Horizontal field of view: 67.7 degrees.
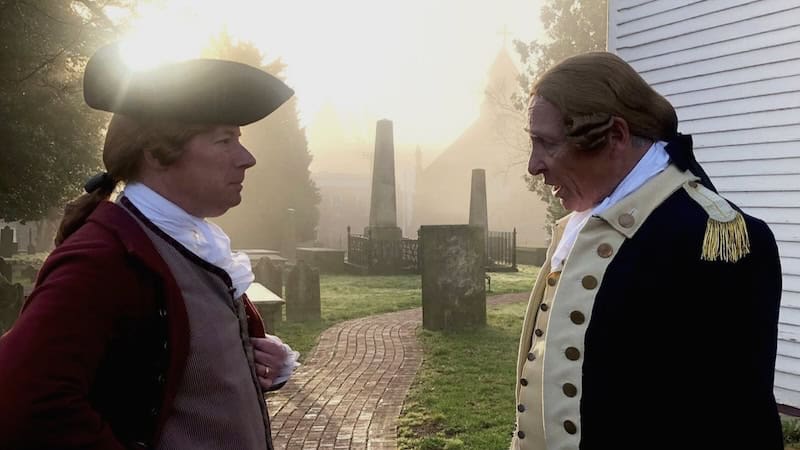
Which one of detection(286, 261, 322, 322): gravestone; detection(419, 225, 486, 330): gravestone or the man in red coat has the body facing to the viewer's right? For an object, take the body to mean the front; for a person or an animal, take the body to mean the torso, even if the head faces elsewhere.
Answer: the man in red coat

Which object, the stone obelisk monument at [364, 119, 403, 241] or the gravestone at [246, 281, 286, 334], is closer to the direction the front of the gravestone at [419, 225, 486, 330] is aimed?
the gravestone

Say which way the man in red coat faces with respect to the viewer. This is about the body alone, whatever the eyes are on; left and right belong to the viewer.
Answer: facing to the right of the viewer

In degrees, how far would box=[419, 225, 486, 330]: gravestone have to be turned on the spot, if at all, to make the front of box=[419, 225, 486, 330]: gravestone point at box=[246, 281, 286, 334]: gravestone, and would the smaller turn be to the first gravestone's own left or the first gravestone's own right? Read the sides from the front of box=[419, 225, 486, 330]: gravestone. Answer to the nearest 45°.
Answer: approximately 45° to the first gravestone's own right

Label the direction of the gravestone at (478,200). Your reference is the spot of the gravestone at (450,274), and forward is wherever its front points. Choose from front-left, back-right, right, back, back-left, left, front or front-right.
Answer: back

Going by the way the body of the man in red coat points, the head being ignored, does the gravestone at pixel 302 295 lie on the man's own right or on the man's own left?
on the man's own left

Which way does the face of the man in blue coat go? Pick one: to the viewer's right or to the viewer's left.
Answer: to the viewer's left

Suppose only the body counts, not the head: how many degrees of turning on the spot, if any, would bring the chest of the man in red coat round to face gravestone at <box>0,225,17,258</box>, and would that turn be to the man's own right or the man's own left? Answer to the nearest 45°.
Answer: approximately 90° to the man's own left

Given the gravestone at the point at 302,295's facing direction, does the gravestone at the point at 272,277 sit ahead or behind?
behind

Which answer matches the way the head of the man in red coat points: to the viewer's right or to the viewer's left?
to the viewer's right

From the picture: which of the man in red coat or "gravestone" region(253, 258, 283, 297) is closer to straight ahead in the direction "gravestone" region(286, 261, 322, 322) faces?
the man in red coat

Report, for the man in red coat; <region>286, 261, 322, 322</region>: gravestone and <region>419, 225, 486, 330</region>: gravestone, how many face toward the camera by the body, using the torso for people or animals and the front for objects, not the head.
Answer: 2

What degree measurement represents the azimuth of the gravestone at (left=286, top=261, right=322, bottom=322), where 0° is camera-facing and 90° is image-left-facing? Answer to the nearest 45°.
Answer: approximately 0°

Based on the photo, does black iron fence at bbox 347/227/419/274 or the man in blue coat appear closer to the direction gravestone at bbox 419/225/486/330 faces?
the man in blue coat
